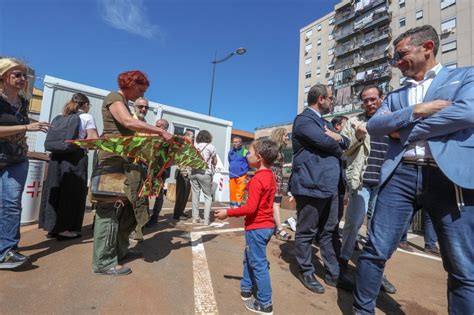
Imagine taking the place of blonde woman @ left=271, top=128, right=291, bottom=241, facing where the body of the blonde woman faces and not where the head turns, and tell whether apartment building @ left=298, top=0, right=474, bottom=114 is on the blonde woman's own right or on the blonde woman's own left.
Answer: on the blonde woman's own left

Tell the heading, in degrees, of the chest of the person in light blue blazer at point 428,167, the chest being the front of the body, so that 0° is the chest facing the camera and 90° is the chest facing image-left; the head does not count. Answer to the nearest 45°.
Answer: approximately 45°

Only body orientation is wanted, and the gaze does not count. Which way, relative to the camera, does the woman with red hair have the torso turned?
to the viewer's right

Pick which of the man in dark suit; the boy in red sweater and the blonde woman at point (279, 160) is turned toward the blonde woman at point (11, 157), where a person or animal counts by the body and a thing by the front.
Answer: the boy in red sweater

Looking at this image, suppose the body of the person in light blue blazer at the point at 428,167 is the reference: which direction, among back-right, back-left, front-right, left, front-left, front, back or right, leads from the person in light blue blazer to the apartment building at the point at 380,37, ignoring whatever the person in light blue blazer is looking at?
back-right
